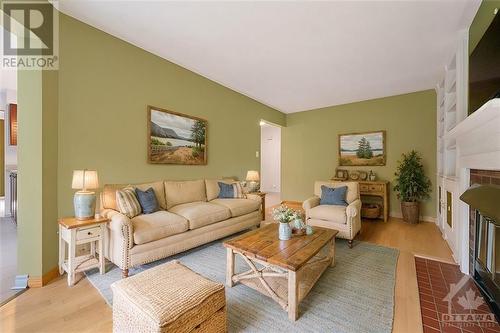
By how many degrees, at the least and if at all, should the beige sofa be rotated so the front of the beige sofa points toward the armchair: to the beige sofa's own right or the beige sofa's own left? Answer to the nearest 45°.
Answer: approximately 45° to the beige sofa's own left

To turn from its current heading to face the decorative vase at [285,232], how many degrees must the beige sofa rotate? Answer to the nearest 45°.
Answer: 0° — it already faces it

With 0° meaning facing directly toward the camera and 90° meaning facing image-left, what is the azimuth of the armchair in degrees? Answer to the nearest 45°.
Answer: approximately 45°

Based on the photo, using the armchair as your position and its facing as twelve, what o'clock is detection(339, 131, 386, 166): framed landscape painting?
The framed landscape painting is roughly at 5 o'clock from the armchair.

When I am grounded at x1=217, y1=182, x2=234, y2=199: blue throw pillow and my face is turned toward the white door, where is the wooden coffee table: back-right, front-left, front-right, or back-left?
back-right

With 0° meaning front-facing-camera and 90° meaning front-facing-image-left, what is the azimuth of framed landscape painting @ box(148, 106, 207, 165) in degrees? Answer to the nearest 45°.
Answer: approximately 315°

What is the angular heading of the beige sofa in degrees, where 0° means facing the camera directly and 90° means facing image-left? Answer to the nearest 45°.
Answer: approximately 315°
